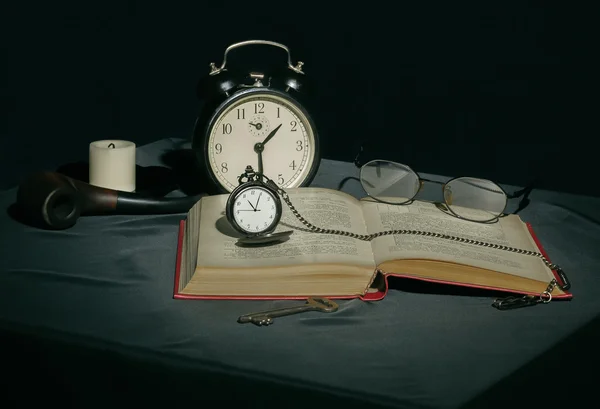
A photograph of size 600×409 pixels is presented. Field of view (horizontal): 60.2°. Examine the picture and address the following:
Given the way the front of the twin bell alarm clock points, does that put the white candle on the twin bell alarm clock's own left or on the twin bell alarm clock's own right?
on the twin bell alarm clock's own right

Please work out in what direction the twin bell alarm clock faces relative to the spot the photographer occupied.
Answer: facing the viewer

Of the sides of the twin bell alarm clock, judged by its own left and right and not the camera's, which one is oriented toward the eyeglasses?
left

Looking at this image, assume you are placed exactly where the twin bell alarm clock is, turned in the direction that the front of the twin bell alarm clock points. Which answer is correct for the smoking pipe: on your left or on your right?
on your right
